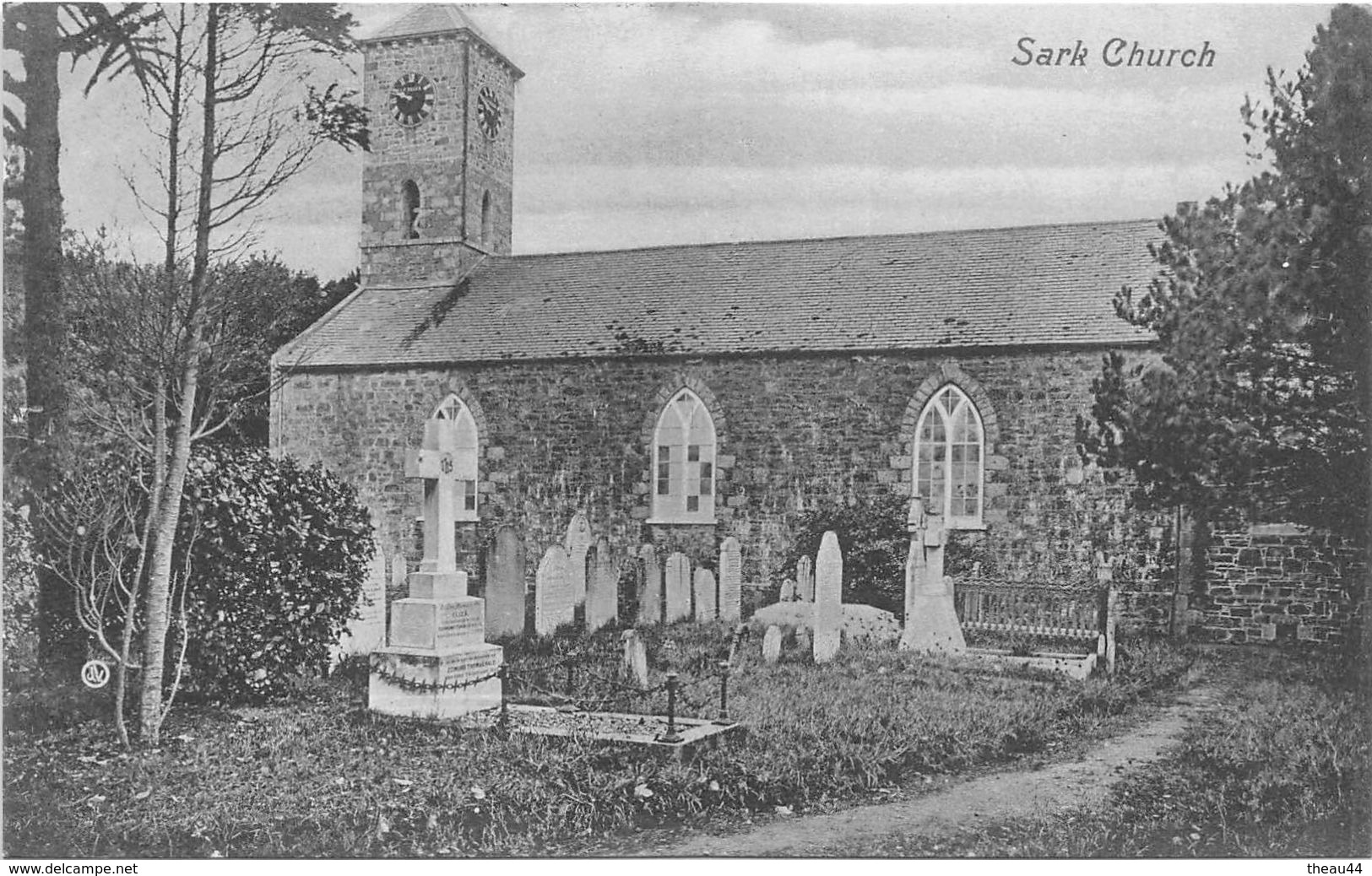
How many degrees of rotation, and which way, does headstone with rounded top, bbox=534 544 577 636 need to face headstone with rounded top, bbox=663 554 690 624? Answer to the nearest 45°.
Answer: approximately 45° to its left

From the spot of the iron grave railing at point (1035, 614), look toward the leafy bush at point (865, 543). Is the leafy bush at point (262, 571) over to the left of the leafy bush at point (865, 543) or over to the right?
left

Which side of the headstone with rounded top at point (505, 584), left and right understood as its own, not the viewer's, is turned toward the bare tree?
right

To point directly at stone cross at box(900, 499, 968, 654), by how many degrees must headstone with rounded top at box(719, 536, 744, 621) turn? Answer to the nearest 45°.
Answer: approximately 45° to its left

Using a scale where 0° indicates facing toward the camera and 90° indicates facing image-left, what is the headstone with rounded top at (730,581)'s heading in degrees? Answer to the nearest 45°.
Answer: approximately 315°

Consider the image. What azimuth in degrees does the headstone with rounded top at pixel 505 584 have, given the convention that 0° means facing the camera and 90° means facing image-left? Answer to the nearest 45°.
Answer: approximately 315°

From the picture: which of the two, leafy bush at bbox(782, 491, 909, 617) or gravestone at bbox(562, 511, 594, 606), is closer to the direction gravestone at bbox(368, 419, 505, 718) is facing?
the leafy bush
